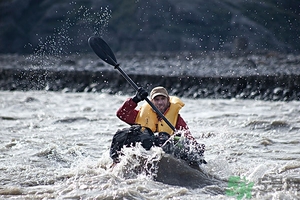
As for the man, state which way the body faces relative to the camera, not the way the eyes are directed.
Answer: toward the camera
